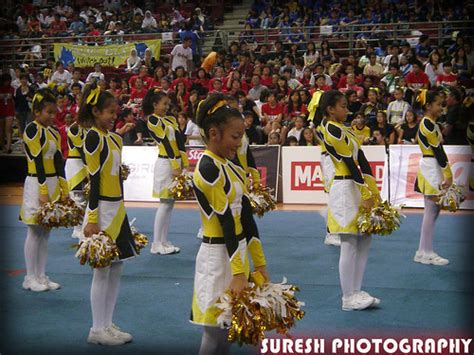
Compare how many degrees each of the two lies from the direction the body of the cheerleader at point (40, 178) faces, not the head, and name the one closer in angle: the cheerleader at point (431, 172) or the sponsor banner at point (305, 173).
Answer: the cheerleader

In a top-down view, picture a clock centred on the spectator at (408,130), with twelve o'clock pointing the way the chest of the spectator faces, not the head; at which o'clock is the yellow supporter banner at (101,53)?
The yellow supporter banner is roughly at 4 o'clock from the spectator.

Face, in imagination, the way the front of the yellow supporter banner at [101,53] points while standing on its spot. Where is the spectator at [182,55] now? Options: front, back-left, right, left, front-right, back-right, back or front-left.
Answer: front-left

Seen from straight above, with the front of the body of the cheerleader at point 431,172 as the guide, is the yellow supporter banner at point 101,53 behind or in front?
behind

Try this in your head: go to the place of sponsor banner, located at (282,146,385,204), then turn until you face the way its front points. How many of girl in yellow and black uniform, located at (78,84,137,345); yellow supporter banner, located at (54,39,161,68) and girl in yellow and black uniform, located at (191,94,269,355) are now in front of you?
2

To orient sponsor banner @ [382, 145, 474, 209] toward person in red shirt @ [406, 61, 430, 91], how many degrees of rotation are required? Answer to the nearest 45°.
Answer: approximately 180°

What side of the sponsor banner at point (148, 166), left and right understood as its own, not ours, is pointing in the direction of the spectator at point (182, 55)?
back
